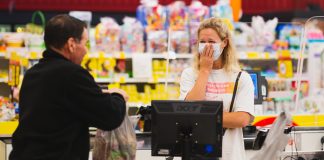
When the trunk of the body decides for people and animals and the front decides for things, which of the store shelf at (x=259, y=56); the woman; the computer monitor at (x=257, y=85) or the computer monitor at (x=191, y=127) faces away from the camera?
the computer monitor at (x=191, y=127)

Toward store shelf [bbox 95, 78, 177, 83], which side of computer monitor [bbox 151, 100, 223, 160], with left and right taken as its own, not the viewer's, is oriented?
front

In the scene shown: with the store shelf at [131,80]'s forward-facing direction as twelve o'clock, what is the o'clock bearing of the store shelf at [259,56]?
the store shelf at [259,56] is roughly at 9 o'clock from the store shelf at [131,80].

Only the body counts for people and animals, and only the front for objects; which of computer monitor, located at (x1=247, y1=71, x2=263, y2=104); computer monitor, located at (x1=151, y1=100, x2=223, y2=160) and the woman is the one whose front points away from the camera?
computer monitor, located at (x1=151, y1=100, x2=223, y2=160)

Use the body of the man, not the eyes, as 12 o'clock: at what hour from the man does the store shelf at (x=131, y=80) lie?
The store shelf is roughly at 11 o'clock from the man.

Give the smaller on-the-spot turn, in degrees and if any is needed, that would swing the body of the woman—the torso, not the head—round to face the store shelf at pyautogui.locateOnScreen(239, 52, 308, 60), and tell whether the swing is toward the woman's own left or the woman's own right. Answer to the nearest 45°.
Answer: approximately 180°

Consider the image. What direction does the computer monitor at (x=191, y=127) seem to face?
away from the camera

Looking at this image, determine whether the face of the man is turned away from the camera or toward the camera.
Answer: away from the camera

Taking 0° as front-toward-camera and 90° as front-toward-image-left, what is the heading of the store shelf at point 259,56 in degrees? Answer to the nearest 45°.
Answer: approximately 0°

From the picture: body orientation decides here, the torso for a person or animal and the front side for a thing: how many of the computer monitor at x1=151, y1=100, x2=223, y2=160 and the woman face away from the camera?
1

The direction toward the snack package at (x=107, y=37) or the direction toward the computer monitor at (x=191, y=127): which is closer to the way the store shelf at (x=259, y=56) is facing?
the computer monitor

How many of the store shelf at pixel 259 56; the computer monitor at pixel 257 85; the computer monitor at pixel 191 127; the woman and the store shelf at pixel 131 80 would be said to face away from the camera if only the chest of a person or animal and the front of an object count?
1

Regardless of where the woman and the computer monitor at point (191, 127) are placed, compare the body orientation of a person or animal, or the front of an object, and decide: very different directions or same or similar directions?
very different directions

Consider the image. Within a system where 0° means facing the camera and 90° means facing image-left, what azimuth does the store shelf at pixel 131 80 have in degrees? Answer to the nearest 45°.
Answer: approximately 0°

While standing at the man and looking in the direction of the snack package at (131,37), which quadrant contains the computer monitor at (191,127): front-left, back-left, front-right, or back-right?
front-right

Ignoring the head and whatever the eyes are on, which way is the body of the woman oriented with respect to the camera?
toward the camera
